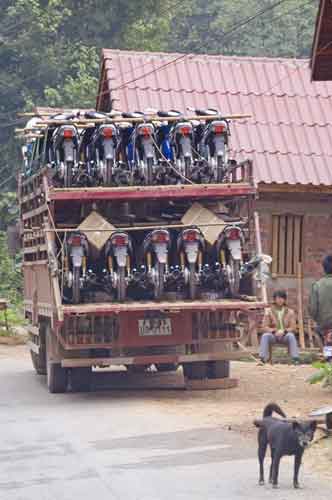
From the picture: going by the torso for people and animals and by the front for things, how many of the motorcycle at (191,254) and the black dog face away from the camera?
1

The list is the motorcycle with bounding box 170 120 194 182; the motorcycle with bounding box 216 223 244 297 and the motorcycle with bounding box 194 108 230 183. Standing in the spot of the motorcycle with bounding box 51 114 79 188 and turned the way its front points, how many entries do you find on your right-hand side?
3

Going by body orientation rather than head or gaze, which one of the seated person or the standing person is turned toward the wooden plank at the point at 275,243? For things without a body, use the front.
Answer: the standing person

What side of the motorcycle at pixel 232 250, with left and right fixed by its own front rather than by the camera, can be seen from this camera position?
back

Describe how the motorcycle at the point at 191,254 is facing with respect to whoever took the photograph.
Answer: facing away from the viewer

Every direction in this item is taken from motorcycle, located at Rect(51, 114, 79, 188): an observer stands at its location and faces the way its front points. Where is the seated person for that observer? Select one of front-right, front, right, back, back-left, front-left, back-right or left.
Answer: front-right

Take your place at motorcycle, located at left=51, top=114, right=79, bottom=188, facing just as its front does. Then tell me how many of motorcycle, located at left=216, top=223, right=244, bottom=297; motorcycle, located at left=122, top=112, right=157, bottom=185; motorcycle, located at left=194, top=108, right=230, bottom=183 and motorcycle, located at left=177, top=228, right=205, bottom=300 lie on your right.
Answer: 4

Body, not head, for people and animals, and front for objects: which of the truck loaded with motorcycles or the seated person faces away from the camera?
the truck loaded with motorcycles

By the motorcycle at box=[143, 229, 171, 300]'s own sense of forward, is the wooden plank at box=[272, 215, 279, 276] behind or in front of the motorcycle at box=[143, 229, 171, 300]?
in front

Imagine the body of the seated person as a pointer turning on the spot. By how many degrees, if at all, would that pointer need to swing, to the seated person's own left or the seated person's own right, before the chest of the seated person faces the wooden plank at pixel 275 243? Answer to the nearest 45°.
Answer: approximately 180°

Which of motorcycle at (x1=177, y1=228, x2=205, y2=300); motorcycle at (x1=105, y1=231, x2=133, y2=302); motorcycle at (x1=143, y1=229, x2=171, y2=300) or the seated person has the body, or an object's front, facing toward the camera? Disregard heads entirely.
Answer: the seated person

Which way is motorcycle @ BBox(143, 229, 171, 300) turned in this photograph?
away from the camera
